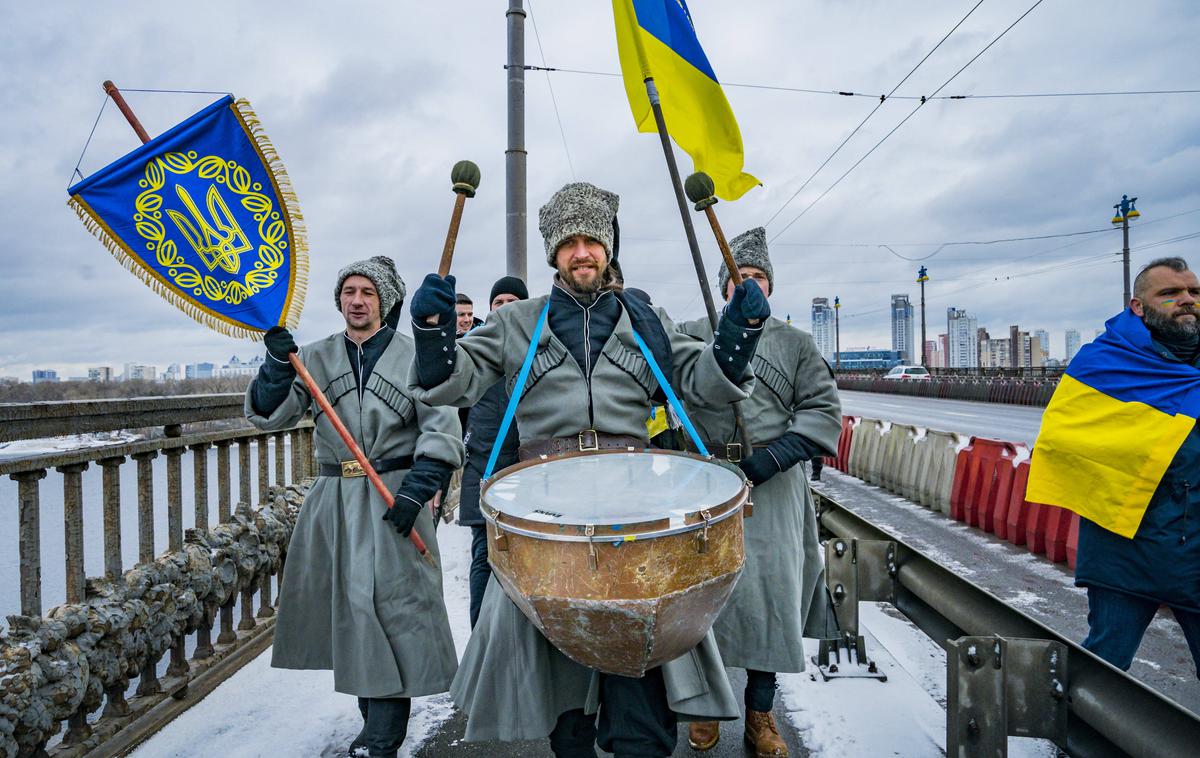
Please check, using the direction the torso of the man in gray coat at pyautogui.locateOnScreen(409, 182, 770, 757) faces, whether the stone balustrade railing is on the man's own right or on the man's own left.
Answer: on the man's own right

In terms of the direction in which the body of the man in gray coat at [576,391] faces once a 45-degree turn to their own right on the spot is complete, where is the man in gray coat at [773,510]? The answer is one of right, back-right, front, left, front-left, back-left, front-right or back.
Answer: back

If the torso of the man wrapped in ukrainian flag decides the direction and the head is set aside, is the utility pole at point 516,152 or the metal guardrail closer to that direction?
the metal guardrail

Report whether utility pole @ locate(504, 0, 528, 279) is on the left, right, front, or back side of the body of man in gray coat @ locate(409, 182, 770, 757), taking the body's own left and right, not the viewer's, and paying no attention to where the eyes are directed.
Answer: back

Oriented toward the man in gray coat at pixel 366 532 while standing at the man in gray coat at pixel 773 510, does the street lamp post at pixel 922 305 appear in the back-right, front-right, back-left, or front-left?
back-right

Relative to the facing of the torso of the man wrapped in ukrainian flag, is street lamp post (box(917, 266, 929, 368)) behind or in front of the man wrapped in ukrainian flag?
behind

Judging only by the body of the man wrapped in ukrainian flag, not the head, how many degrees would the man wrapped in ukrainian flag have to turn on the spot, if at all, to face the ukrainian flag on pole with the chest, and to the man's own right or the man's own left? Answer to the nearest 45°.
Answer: approximately 90° to the man's own right

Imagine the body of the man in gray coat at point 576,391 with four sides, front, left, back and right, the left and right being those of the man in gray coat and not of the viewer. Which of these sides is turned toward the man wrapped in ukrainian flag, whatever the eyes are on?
left
